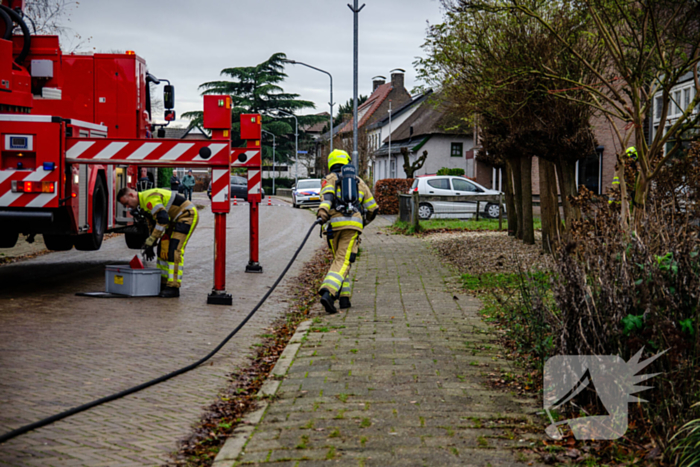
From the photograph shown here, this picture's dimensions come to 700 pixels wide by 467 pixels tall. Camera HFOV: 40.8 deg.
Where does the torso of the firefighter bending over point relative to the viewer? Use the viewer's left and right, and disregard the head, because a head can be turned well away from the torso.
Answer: facing to the left of the viewer

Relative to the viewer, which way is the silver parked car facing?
to the viewer's right

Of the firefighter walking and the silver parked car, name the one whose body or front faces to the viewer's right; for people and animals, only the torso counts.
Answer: the silver parked car

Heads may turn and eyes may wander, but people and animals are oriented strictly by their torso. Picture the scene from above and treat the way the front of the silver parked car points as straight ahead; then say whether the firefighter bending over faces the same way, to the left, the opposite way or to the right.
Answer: the opposite way

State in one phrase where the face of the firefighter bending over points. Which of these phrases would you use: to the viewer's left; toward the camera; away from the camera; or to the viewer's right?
to the viewer's left

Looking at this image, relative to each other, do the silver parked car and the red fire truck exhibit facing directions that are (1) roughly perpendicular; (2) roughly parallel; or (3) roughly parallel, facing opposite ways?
roughly perpendicular

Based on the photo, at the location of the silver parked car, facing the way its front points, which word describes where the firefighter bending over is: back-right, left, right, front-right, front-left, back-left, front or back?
right

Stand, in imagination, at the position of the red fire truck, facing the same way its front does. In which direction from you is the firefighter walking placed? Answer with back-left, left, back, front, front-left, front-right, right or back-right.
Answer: right
